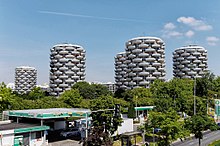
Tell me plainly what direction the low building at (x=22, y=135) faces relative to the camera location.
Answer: facing the viewer and to the right of the viewer

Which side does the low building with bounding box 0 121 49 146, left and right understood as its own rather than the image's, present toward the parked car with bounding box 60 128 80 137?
left
